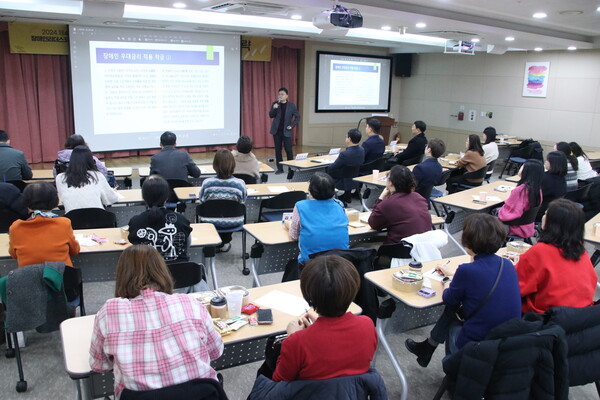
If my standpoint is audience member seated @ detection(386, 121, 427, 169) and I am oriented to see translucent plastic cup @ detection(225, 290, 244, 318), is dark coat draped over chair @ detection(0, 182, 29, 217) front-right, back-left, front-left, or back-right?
front-right

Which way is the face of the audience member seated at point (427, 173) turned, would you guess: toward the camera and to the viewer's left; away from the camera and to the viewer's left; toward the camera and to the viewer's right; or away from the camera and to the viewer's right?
away from the camera and to the viewer's left

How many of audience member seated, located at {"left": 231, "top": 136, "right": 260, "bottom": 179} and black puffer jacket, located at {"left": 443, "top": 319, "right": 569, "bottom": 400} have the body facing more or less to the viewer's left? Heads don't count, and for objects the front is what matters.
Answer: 0

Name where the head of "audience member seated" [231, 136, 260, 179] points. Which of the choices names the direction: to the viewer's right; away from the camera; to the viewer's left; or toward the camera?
away from the camera

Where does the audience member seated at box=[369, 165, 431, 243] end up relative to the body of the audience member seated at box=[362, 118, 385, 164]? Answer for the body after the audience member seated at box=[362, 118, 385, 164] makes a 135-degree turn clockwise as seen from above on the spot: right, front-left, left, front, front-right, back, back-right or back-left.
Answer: right

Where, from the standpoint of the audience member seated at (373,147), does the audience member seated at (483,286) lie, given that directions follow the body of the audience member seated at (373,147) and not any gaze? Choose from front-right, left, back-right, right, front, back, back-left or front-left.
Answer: back-left

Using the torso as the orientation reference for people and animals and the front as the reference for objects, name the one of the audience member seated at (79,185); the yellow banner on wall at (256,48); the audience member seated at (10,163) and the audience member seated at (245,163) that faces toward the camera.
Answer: the yellow banner on wall

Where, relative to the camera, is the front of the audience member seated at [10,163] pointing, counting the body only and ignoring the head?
away from the camera

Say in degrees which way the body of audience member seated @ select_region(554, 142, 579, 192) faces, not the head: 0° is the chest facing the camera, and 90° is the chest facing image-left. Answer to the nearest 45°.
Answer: approximately 135°

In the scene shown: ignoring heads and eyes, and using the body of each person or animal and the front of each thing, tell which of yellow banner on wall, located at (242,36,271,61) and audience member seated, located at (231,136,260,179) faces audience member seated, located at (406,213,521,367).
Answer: the yellow banner on wall

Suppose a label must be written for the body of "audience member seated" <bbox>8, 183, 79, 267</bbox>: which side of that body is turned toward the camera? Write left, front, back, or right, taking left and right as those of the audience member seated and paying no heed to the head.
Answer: back

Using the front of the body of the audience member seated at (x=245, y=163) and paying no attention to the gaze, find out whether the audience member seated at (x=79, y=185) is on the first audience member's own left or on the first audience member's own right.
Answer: on the first audience member's own left

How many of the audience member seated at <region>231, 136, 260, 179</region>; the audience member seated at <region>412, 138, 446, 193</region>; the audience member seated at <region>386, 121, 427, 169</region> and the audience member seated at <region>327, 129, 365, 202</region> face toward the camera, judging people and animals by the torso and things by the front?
0

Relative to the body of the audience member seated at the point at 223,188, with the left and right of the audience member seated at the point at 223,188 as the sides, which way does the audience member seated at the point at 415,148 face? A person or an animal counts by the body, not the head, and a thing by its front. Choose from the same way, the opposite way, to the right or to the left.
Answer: to the left

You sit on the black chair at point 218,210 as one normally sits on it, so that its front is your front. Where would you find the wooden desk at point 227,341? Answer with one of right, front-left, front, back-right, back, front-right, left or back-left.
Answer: back

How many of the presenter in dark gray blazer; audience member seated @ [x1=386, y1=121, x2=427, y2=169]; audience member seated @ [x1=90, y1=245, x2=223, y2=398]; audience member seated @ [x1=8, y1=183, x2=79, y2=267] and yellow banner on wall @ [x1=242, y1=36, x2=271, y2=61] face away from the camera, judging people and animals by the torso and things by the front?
2

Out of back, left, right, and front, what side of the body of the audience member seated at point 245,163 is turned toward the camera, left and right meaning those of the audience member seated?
back

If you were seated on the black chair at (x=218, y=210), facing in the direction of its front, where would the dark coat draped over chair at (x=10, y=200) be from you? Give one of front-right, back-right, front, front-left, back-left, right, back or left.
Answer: left

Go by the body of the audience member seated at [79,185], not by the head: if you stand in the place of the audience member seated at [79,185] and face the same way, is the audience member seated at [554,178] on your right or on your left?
on your right

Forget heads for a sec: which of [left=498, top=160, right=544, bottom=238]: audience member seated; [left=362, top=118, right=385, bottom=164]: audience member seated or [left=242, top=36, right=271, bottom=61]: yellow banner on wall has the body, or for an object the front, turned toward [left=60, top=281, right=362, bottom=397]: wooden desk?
the yellow banner on wall

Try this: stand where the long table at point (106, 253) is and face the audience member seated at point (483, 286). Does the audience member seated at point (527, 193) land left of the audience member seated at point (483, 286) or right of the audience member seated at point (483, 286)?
left

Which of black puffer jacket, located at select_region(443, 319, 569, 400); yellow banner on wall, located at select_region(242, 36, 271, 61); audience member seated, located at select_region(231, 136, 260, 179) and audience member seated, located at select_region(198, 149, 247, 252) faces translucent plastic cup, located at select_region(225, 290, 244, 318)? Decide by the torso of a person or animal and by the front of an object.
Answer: the yellow banner on wall

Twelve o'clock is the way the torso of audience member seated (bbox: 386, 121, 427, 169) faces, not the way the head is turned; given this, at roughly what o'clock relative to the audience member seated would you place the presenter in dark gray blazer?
The presenter in dark gray blazer is roughly at 1 o'clock from the audience member seated.

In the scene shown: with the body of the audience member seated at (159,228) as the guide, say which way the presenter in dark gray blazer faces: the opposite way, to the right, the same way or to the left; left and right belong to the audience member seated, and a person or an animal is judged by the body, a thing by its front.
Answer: the opposite way
